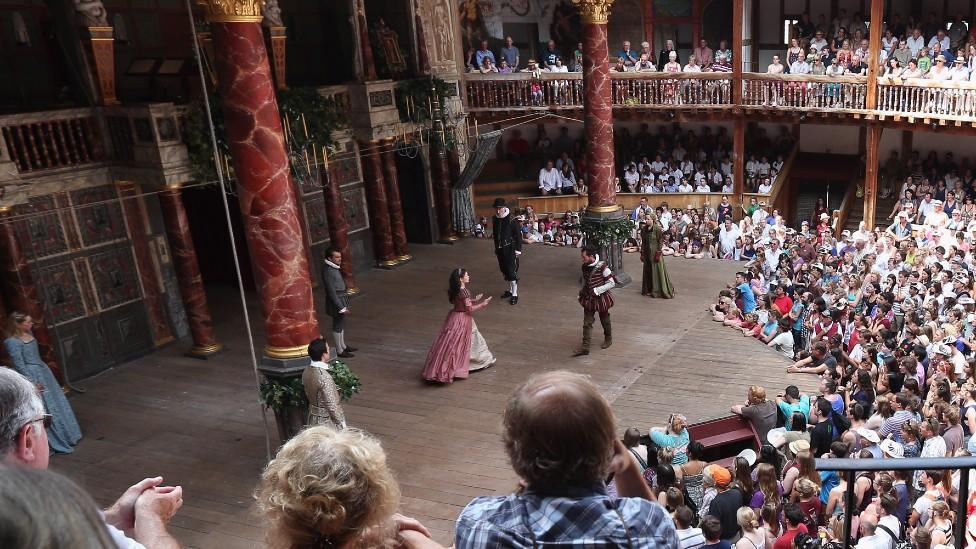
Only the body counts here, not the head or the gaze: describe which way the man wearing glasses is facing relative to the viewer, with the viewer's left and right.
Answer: facing away from the viewer and to the right of the viewer

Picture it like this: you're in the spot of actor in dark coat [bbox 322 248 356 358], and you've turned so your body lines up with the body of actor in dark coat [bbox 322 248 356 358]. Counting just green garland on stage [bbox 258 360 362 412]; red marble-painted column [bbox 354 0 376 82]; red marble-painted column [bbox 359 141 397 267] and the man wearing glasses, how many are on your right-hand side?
2

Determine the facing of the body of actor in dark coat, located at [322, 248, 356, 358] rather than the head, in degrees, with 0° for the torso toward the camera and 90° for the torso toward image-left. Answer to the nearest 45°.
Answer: approximately 270°

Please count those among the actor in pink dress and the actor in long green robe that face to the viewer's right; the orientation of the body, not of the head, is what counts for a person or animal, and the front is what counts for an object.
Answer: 1

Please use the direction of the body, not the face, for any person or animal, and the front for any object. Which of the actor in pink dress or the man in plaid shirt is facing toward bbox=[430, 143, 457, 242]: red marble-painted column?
the man in plaid shirt

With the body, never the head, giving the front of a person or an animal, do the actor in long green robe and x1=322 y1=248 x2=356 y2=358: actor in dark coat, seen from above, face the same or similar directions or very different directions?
very different directions

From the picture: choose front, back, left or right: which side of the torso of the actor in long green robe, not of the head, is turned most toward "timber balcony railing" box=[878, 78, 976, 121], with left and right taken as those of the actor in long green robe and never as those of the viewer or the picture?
back

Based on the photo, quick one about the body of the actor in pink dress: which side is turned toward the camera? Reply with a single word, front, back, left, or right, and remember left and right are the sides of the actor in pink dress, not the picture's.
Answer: right

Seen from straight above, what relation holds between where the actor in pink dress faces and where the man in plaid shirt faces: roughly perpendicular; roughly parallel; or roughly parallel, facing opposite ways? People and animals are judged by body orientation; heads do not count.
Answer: roughly perpendicular

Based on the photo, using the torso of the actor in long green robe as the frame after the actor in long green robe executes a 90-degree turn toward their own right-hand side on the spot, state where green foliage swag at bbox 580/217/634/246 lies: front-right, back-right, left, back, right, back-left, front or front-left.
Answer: front

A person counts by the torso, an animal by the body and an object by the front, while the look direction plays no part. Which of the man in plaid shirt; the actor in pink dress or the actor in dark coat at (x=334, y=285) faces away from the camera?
the man in plaid shirt

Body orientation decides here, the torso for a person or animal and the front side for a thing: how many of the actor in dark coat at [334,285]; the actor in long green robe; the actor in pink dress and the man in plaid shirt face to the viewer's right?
2

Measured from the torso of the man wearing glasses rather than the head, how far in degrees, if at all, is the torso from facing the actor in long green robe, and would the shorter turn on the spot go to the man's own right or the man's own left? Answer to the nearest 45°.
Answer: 0° — they already face them

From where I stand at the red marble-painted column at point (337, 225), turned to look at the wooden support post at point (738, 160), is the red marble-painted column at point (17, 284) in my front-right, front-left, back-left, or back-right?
back-right

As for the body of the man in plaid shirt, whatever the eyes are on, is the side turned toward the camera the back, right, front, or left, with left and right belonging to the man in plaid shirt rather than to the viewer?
back

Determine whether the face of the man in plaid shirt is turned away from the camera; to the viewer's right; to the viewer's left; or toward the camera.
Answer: away from the camera
